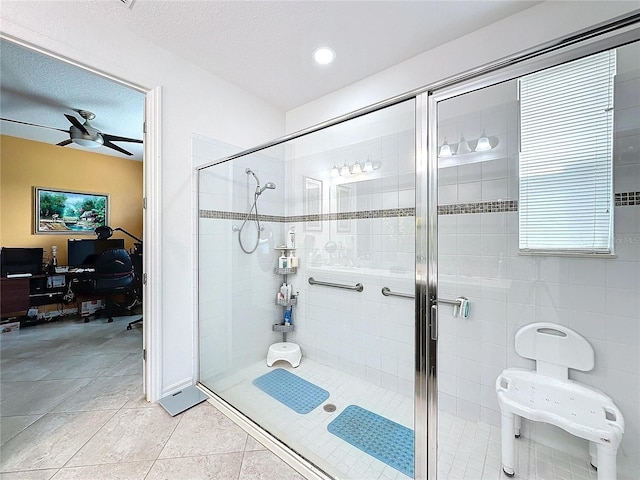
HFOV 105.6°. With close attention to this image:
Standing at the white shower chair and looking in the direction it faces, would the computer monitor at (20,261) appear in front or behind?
in front

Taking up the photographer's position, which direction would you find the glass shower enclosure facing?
facing the viewer and to the left of the viewer

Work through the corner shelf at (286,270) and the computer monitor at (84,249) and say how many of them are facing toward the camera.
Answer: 2

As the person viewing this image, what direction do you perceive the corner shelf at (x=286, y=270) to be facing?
facing the viewer

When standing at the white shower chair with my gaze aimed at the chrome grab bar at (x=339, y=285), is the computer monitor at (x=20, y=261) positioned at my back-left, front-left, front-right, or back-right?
front-left

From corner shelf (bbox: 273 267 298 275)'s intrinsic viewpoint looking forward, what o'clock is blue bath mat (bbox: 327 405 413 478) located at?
The blue bath mat is roughly at 11 o'clock from the corner shelf.

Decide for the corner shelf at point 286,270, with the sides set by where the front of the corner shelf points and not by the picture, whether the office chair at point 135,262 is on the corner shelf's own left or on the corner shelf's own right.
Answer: on the corner shelf's own right

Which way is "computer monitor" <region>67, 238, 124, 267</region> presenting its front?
toward the camera

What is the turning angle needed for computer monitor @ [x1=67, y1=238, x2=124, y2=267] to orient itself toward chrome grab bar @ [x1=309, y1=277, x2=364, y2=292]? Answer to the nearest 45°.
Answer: approximately 45° to its left
